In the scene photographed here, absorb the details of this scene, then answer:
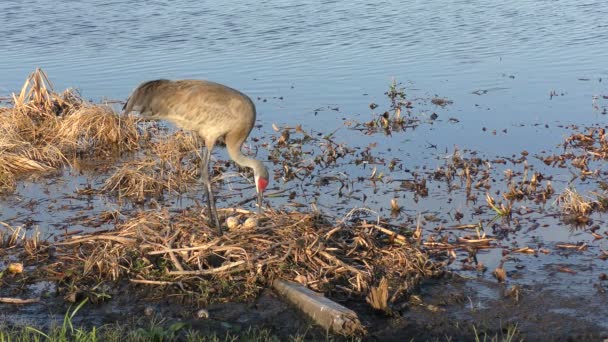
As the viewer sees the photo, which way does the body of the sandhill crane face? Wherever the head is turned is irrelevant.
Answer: to the viewer's right
